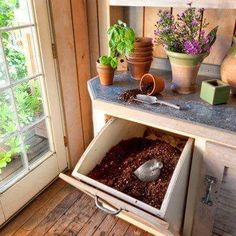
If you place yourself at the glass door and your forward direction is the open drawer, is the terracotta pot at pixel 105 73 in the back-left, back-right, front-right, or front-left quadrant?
front-left

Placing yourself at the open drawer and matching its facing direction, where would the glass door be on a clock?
The glass door is roughly at 3 o'clock from the open drawer.

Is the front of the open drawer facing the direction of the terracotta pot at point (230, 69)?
no

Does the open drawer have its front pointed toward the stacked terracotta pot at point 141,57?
no

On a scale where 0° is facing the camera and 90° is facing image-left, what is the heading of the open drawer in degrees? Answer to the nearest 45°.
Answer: approximately 45°

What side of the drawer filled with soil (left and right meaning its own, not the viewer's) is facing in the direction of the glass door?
right
